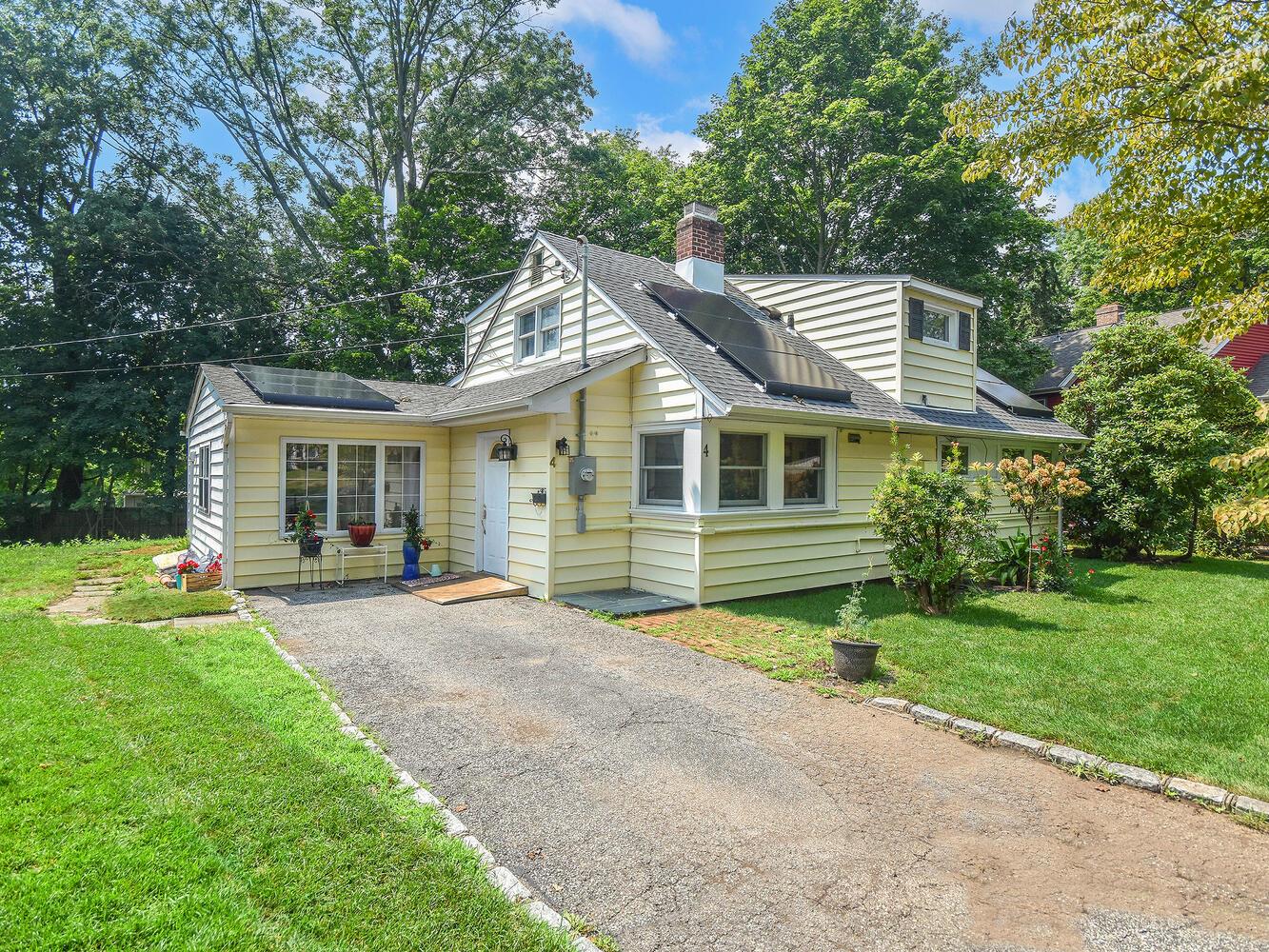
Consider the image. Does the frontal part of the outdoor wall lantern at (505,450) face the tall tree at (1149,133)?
no

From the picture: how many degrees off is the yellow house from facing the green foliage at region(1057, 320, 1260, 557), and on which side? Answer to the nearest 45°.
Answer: approximately 45° to its left

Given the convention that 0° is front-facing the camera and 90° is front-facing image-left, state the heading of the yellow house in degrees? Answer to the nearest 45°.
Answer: approximately 315°

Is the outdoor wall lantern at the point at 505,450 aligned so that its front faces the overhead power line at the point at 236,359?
no

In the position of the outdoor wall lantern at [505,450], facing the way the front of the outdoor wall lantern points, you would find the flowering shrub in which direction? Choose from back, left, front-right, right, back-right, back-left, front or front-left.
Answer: back-left

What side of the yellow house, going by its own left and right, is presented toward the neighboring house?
left

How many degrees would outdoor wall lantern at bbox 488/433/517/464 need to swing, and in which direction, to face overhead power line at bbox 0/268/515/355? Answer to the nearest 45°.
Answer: approximately 90° to its right

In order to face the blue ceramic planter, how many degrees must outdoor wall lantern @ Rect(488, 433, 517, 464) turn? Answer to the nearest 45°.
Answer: approximately 90° to its right

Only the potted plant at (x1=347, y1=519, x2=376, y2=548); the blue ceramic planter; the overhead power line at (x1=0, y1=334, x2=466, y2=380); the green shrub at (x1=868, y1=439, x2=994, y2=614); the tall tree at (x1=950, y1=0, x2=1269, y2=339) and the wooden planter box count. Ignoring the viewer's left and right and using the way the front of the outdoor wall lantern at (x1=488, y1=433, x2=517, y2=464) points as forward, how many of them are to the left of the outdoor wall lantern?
2

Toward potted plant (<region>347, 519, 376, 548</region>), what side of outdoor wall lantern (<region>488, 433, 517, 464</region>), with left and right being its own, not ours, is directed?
right

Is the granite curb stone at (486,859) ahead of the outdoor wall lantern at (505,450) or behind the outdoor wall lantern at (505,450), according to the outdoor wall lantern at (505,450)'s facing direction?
ahead

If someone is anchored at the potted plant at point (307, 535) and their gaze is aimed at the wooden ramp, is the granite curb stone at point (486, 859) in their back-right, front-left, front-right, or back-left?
front-right

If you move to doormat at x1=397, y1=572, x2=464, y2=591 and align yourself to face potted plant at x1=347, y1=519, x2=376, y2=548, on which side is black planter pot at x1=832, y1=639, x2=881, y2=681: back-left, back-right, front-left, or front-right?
back-left
